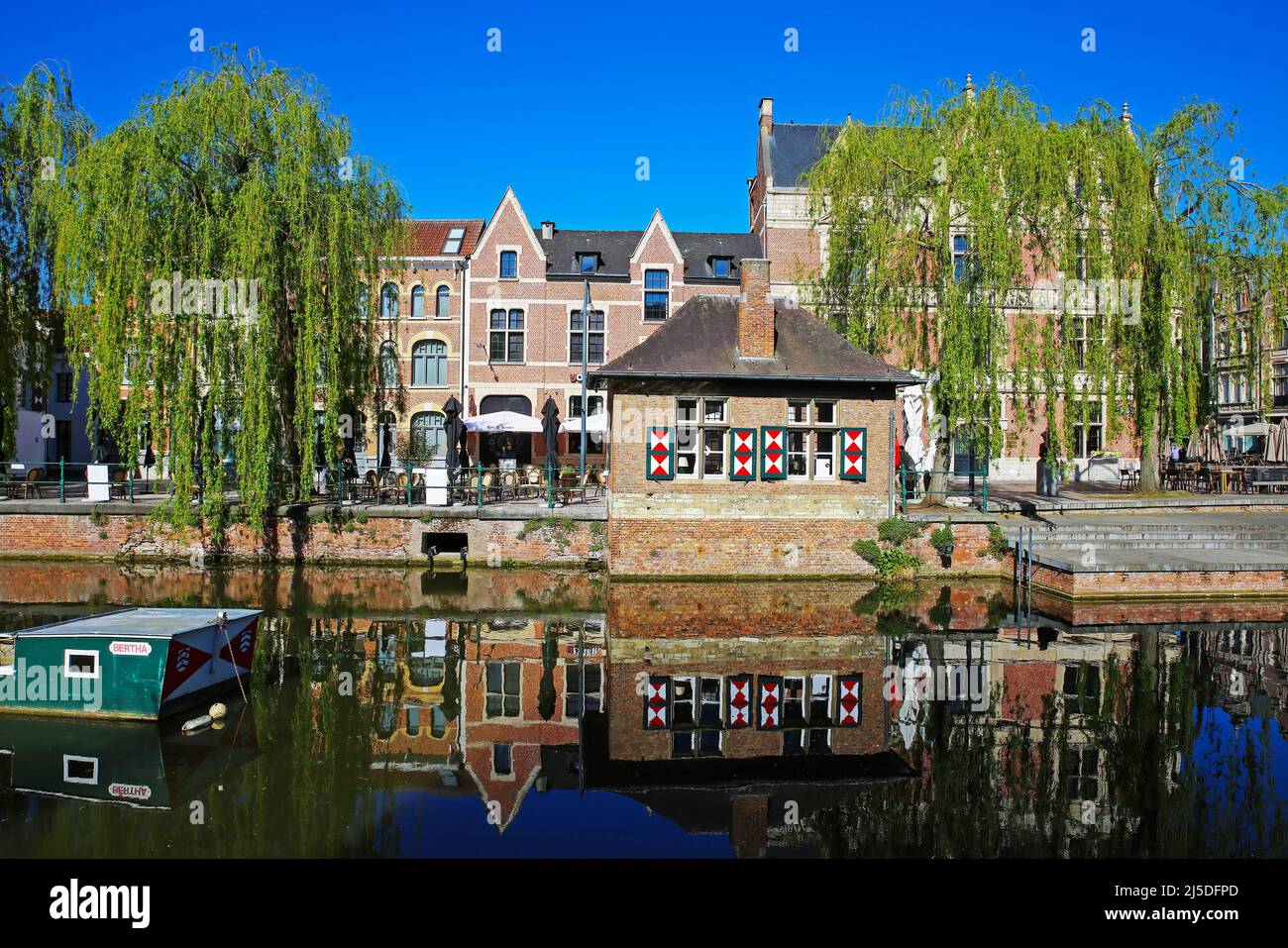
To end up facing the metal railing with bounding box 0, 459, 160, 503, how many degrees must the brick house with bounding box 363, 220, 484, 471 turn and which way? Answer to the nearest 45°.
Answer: approximately 45° to its right

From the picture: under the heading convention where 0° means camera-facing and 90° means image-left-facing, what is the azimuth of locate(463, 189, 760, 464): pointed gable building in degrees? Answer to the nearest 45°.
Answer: approximately 0°

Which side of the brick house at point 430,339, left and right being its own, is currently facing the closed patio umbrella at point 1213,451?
left

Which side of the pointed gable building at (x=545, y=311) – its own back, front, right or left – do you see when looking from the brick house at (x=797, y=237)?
left

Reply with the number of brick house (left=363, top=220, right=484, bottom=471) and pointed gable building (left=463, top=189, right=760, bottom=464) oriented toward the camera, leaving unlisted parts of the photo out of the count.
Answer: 2

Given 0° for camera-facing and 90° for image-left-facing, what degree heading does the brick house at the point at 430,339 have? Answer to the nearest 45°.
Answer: approximately 0°

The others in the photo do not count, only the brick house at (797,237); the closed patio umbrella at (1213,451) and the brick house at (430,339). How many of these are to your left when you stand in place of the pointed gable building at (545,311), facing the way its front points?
2
